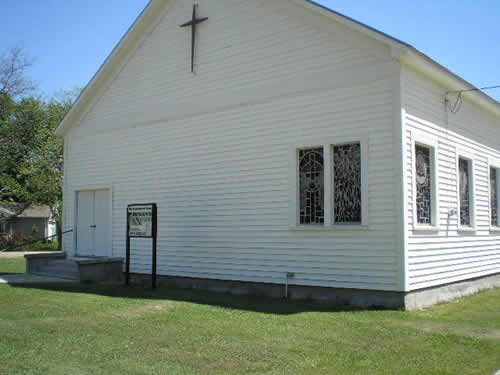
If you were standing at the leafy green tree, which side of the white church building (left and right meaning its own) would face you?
right

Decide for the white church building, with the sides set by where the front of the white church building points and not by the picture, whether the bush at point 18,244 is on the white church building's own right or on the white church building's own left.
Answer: on the white church building's own right

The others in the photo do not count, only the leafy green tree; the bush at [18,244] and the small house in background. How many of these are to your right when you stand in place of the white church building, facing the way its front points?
3

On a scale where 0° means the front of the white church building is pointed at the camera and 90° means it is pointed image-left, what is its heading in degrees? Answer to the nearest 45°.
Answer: approximately 45°

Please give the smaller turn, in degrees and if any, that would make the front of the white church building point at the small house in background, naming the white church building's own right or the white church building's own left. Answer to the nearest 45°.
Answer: approximately 90° to the white church building's own right
